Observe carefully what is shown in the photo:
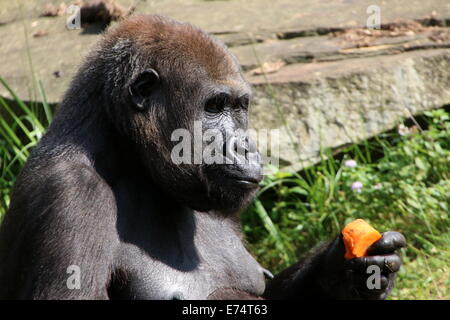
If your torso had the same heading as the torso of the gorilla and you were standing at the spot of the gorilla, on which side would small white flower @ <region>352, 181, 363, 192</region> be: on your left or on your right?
on your left

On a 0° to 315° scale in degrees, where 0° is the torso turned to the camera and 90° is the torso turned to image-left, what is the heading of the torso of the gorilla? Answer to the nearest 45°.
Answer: approximately 315°

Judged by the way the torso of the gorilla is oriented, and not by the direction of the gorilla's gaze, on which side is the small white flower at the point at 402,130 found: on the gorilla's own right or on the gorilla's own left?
on the gorilla's own left

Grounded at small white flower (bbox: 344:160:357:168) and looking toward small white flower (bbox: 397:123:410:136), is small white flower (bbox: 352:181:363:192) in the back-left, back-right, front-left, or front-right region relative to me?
back-right
